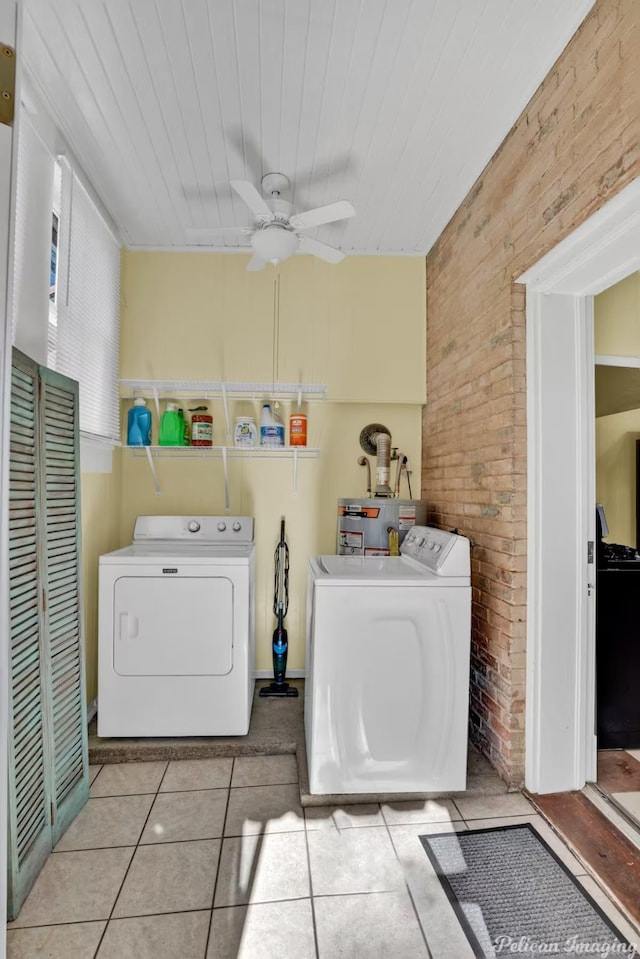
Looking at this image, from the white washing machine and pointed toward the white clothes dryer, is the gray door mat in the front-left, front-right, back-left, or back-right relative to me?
back-left

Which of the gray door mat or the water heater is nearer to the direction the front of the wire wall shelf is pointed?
the gray door mat

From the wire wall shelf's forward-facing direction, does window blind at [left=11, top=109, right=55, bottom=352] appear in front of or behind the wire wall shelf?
in front
